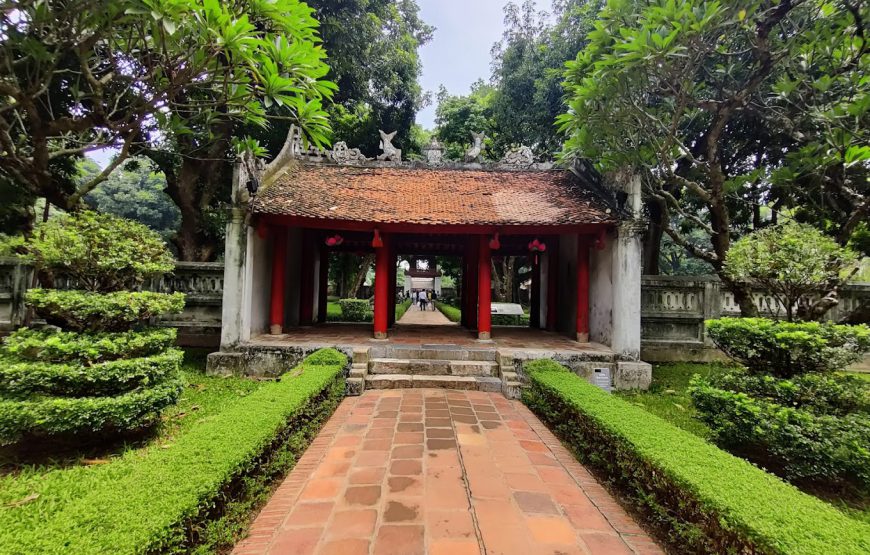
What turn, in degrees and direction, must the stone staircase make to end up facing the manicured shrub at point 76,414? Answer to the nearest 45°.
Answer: approximately 45° to its right

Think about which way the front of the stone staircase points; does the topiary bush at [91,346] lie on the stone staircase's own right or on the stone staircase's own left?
on the stone staircase's own right

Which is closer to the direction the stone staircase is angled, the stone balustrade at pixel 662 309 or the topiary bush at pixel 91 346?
the topiary bush

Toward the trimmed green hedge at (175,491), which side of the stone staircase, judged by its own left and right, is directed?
front

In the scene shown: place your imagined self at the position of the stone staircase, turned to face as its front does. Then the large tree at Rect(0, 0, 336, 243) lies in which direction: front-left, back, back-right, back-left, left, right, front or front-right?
front-right

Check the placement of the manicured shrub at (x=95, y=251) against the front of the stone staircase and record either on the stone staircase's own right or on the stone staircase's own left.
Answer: on the stone staircase's own right

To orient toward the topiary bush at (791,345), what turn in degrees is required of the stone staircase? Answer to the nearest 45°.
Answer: approximately 45° to its left

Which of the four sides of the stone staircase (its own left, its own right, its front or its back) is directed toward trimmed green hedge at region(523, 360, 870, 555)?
front

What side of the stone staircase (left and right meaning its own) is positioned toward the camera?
front
